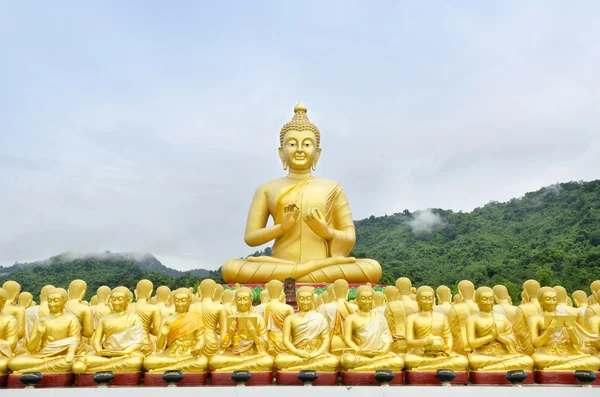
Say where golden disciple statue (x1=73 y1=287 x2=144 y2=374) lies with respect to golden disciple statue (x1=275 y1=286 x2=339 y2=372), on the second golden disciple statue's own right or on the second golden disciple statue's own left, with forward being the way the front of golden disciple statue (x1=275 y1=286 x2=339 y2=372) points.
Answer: on the second golden disciple statue's own right

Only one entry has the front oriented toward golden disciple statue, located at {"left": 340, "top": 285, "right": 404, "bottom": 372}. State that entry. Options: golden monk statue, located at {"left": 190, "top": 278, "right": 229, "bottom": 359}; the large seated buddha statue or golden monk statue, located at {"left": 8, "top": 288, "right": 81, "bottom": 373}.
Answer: the large seated buddha statue

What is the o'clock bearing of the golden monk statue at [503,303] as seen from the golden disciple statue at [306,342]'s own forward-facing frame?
The golden monk statue is roughly at 8 o'clock from the golden disciple statue.

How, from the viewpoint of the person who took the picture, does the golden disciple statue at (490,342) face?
facing the viewer and to the right of the viewer

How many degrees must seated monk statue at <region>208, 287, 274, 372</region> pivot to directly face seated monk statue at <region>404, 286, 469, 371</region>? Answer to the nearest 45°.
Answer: approximately 90° to its left

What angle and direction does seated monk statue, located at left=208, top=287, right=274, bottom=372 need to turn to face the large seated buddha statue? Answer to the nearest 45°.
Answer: approximately 180°

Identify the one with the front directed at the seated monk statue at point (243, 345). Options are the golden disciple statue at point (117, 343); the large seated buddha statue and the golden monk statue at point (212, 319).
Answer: the large seated buddha statue

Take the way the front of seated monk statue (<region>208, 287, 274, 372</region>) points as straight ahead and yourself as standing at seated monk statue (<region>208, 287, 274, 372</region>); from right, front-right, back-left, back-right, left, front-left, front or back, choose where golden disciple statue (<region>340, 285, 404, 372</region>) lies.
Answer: left

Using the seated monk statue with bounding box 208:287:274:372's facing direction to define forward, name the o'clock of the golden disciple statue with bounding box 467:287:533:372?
The golden disciple statue is roughly at 9 o'clock from the seated monk statue.

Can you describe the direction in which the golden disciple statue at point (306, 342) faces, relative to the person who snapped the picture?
facing the viewer

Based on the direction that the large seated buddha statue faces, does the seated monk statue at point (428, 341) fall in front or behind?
in front

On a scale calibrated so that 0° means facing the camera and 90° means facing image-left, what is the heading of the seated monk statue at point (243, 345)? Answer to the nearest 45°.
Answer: approximately 0°

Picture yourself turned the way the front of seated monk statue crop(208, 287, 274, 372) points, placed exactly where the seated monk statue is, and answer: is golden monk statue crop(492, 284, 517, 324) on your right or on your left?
on your left

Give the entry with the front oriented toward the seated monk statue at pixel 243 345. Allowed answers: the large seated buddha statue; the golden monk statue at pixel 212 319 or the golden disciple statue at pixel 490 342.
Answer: the large seated buddha statue

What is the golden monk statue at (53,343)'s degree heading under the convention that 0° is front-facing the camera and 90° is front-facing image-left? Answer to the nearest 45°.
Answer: approximately 45°

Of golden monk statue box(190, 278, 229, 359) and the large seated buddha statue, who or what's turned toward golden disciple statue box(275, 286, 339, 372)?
the large seated buddha statue

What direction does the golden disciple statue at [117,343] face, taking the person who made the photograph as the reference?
facing the viewer and to the left of the viewer

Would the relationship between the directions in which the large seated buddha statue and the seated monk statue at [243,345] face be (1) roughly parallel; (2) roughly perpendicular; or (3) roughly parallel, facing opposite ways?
roughly parallel

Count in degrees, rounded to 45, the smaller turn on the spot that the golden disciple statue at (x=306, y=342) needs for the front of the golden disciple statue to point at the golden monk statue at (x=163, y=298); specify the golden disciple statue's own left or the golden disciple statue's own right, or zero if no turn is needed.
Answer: approximately 135° to the golden disciple statue's own right

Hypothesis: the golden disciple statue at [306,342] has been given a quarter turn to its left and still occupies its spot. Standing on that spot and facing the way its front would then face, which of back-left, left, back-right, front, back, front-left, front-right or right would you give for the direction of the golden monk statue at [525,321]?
front
